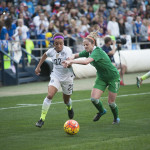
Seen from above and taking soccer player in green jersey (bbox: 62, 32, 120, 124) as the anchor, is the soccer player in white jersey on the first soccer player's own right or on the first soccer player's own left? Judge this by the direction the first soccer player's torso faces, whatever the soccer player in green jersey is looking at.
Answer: on the first soccer player's own right

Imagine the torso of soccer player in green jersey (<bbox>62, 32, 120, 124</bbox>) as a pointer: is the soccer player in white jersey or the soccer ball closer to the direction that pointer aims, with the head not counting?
the soccer ball

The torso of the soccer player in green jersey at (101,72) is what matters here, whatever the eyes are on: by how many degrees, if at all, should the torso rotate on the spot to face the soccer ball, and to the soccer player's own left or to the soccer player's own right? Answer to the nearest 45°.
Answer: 0° — they already face it

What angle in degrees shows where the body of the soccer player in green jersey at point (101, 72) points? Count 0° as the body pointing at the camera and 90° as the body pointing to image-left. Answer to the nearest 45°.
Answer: approximately 45°
